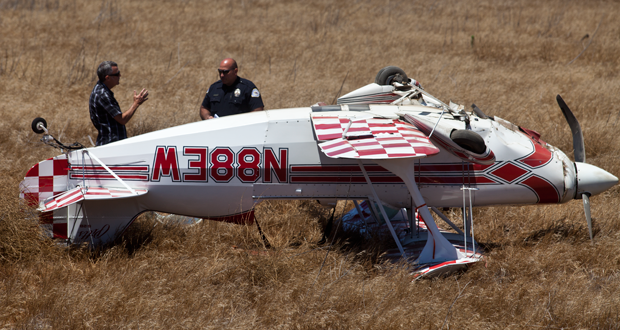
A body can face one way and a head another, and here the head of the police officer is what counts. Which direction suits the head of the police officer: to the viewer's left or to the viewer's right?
to the viewer's left

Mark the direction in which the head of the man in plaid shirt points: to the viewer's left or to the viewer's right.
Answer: to the viewer's right

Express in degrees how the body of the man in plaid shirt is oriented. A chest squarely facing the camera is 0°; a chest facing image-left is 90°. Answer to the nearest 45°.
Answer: approximately 270°

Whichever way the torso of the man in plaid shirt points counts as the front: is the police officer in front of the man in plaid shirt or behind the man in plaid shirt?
in front
